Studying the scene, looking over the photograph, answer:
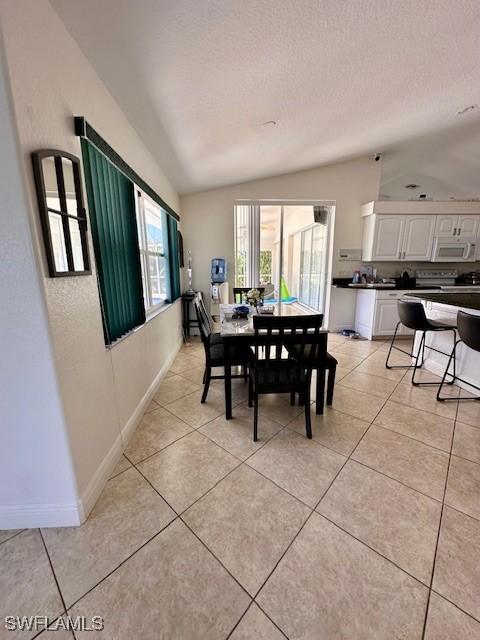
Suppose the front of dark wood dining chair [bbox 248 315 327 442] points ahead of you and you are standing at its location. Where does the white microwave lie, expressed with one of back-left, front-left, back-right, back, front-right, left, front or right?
front-right

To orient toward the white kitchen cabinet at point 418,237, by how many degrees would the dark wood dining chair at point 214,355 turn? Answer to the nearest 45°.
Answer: approximately 45° to its left

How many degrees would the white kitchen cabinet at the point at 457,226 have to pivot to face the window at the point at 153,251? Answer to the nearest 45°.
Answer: approximately 45° to its right

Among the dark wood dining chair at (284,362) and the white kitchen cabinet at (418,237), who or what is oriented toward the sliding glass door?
the dark wood dining chair

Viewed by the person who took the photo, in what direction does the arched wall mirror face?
facing the viewer and to the right of the viewer

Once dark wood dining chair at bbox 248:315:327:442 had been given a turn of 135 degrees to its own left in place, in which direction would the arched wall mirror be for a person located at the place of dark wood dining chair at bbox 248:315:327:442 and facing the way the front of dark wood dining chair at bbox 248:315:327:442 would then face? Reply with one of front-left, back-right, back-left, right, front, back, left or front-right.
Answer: front

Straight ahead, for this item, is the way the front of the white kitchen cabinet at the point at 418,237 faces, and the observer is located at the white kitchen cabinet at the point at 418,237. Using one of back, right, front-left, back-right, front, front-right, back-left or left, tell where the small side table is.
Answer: front-right

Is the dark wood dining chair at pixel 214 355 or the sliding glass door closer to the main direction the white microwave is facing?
the dark wood dining chair

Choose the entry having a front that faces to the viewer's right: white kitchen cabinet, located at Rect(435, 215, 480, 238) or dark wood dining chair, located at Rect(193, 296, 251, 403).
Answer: the dark wood dining chair

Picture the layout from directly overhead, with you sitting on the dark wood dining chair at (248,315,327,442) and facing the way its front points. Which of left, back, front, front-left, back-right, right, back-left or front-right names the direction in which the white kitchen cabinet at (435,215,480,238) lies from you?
front-right

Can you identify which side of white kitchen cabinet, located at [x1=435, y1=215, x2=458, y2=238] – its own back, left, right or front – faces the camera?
front

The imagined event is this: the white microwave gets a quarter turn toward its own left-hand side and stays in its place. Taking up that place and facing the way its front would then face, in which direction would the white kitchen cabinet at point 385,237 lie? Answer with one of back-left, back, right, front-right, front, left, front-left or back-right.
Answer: back-right

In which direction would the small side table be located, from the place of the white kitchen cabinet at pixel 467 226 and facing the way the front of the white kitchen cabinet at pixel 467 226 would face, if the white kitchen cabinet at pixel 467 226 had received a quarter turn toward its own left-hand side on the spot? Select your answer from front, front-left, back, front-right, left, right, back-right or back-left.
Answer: back-right

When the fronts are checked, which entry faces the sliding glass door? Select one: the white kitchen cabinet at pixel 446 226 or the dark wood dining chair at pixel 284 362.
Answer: the dark wood dining chair

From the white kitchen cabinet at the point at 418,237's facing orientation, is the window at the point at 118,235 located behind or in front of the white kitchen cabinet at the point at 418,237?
in front

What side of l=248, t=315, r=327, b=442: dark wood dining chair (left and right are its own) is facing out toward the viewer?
back

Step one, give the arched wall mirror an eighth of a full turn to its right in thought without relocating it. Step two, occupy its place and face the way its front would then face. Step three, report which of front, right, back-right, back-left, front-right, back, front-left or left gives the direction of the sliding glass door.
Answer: back-left

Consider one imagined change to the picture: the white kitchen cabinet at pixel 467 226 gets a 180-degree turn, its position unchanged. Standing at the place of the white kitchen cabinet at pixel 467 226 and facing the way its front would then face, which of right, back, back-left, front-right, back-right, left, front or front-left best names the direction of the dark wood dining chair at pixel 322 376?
back

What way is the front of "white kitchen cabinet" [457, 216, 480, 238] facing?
toward the camera

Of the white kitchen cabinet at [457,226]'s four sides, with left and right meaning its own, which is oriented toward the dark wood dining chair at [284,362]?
front

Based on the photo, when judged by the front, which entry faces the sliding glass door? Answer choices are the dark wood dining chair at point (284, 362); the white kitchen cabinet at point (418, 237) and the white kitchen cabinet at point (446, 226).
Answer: the dark wood dining chair
